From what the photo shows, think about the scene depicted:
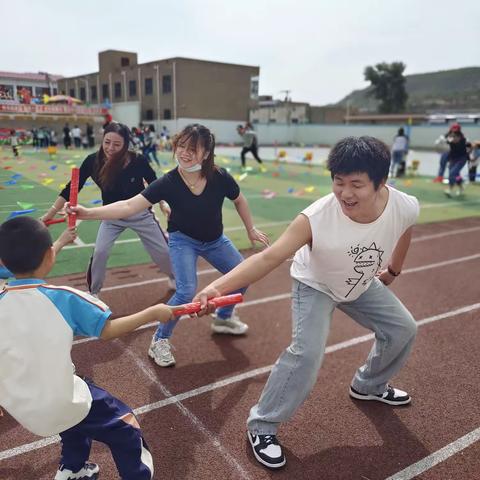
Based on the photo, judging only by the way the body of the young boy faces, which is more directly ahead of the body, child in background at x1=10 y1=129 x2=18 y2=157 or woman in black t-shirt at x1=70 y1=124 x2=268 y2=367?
the woman in black t-shirt

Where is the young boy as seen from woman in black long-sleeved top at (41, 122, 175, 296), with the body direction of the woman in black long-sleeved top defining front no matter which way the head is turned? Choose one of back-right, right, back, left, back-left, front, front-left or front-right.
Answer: front

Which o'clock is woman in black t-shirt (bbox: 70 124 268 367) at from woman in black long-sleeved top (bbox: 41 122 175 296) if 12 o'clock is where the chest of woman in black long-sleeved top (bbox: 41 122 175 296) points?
woman in black t-shirt (bbox: 70 124 268 367) is roughly at 11 o'clock from woman in black long-sleeved top (bbox: 41 122 175 296).

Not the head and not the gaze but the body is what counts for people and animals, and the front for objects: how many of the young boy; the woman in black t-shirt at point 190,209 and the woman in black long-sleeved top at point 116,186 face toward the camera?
2

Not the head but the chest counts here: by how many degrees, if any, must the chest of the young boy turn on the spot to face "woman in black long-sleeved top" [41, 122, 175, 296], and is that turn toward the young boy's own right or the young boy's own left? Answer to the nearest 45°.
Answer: approximately 45° to the young boy's own left

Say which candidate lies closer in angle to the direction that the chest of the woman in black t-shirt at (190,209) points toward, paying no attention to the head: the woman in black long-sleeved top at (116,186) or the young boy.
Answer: the young boy

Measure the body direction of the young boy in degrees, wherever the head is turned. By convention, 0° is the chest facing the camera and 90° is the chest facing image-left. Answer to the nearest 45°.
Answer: approximately 225°

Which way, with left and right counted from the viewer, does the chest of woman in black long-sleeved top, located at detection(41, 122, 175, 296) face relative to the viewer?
facing the viewer

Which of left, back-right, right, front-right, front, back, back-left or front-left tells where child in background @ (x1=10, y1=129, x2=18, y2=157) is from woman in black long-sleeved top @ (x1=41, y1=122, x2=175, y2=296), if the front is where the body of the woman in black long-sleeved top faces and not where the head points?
back-right

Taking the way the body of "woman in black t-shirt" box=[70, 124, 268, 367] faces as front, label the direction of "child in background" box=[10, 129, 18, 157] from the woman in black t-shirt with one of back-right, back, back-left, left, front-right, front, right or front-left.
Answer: back-right

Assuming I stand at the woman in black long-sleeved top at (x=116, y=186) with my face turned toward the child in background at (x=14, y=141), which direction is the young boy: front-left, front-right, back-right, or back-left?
back-left

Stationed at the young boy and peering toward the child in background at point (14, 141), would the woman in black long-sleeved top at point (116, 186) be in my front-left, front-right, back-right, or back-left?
front-right

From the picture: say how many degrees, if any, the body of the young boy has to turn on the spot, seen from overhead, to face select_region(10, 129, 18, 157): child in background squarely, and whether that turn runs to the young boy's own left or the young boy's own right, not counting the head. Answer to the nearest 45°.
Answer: approximately 45° to the young boy's own left

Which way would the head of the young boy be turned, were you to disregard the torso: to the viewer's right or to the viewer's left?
to the viewer's right
